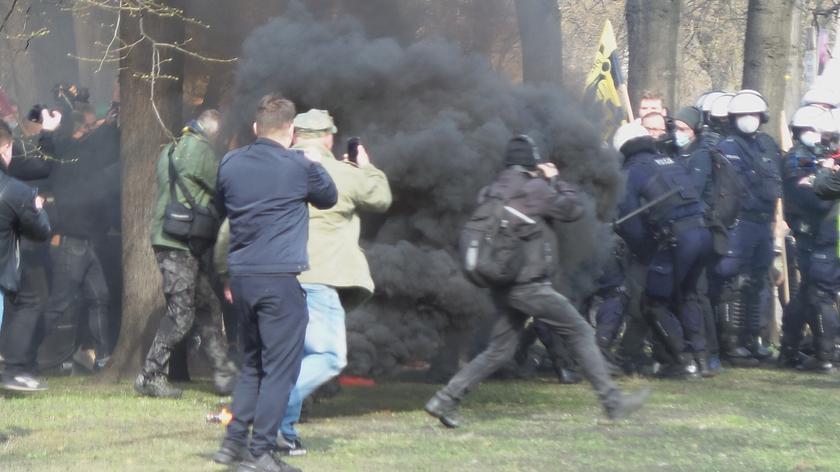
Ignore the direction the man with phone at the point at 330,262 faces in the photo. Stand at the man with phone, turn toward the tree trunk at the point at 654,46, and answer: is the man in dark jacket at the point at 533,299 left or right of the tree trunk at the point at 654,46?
right

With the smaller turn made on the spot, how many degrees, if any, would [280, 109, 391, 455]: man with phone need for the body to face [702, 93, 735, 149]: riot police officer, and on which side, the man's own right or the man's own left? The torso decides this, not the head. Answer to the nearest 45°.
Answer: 0° — they already face them

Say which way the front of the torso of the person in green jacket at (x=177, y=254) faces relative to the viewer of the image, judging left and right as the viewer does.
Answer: facing to the right of the viewer

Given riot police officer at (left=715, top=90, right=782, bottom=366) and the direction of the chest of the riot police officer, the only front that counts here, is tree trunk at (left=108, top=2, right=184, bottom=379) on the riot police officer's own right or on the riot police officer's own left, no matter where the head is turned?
on the riot police officer's own right

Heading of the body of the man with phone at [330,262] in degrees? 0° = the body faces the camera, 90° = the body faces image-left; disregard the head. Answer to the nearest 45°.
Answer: approximately 225°

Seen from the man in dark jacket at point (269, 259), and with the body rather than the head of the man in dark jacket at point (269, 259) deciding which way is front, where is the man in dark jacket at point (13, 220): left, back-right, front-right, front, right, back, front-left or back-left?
left

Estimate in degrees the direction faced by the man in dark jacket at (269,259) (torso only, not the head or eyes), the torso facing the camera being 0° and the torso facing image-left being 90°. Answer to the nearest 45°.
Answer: approximately 225°

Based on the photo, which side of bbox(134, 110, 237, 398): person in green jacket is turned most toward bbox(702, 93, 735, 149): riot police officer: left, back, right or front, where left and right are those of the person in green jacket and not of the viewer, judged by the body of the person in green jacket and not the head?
front

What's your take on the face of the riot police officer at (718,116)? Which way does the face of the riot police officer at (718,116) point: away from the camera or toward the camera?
toward the camera

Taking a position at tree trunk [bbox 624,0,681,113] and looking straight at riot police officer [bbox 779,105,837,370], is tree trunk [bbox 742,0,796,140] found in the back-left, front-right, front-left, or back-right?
front-left

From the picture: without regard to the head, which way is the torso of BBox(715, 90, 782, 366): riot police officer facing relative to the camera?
toward the camera
